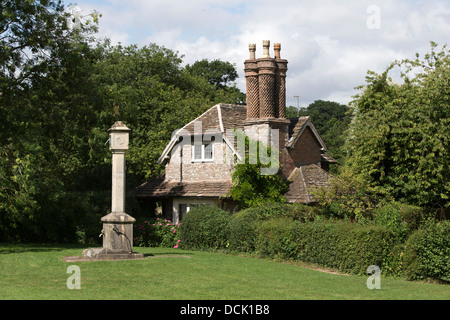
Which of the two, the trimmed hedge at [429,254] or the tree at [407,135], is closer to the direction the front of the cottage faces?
the trimmed hedge

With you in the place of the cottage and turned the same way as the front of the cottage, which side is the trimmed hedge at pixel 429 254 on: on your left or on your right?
on your left

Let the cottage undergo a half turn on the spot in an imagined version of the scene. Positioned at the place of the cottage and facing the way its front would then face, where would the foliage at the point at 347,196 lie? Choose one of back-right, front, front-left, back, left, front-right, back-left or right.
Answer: right

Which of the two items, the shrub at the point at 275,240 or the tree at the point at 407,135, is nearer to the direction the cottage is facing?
the shrub

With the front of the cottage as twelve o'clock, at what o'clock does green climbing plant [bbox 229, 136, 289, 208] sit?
The green climbing plant is roughly at 10 o'clock from the cottage.

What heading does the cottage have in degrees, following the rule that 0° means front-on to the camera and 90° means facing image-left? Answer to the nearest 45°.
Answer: approximately 45°

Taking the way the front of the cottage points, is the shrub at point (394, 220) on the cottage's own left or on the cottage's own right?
on the cottage's own left
